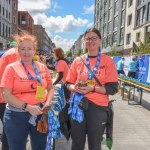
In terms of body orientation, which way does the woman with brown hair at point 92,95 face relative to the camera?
toward the camera

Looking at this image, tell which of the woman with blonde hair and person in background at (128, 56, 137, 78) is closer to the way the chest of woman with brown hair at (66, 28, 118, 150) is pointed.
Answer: the woman with blonde hair

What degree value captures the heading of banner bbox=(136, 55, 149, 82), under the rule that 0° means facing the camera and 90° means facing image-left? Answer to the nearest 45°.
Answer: approximately 45°

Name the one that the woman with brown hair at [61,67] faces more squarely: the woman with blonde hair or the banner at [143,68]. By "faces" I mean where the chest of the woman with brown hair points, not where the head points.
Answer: the woman with blonde hair

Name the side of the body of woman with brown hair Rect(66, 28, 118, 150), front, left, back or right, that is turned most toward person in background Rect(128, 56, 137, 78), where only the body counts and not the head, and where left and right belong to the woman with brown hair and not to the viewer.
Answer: back

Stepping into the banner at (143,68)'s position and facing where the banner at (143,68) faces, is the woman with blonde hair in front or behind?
in front

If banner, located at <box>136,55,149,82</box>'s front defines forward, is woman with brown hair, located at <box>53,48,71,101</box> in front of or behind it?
in front
